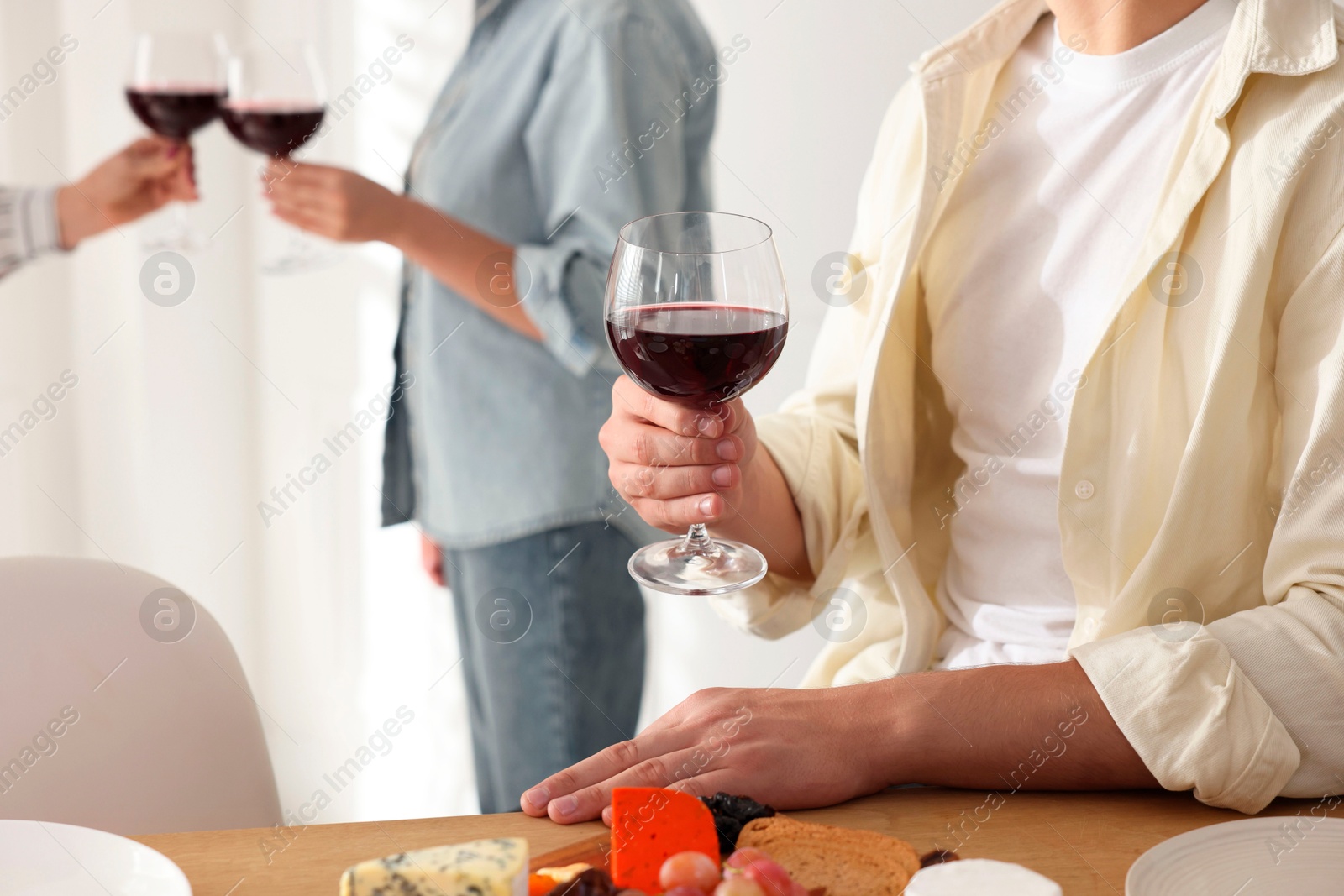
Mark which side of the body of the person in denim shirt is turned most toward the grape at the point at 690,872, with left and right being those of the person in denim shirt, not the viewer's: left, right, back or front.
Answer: left

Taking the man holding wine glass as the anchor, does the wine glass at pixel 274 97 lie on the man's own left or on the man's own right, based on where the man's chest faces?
on the man's own right

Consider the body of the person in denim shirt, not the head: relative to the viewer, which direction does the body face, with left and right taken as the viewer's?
facing to the left of the viewer

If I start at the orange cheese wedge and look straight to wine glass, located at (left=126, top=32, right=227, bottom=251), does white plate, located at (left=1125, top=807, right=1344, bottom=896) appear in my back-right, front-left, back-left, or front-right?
back-right

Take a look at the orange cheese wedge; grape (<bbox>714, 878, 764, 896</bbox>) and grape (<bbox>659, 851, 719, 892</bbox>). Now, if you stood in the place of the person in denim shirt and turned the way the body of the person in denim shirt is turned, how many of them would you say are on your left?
3

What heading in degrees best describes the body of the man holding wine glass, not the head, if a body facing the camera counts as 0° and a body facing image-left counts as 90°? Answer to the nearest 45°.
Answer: approximately 45°

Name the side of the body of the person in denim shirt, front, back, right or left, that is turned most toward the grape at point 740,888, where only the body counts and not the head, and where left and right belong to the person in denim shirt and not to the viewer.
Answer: left

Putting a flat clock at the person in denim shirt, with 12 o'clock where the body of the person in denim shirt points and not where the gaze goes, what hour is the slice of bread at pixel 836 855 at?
The slice of bread is roughly at 9 o'clock from the person in denim shirt.
